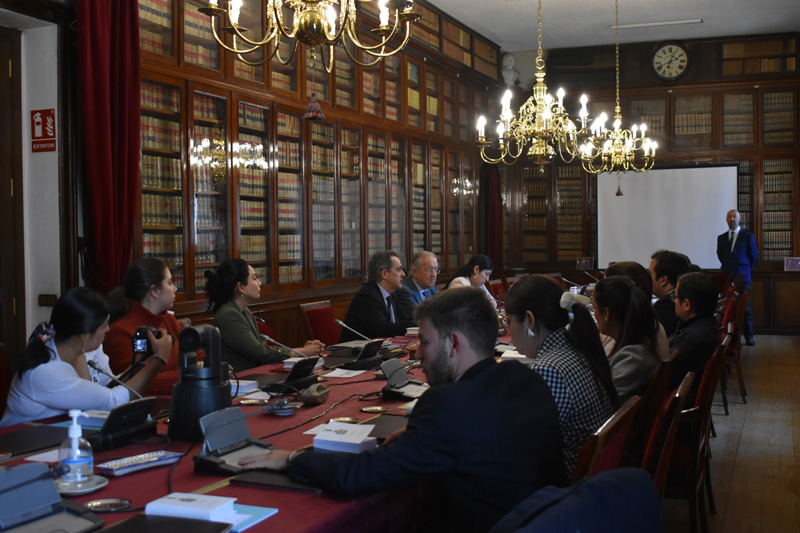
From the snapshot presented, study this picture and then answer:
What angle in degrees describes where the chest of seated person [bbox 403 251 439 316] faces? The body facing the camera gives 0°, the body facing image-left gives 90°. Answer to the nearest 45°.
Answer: approximately 315°

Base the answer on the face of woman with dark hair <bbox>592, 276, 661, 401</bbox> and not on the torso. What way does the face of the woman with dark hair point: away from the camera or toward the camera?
away from the camera

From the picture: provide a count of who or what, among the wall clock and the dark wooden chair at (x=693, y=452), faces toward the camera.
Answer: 1

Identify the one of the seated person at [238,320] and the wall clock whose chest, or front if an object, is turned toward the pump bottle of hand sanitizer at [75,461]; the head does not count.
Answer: the wall clock

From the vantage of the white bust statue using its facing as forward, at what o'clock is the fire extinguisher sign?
The fire extinguisher sign is roughly at 2 o'clock from the white bust statue.

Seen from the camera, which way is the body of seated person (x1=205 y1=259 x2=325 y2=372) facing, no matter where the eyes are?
to the viewer's right

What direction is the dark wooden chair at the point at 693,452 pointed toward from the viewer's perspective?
to the viewer's left

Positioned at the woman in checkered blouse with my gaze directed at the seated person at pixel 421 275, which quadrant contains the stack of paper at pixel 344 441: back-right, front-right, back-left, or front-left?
back-left

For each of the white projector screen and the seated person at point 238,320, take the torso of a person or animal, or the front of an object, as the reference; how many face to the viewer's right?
1

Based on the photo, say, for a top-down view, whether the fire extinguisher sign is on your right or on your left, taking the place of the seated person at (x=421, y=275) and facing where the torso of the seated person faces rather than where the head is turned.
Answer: on your right
